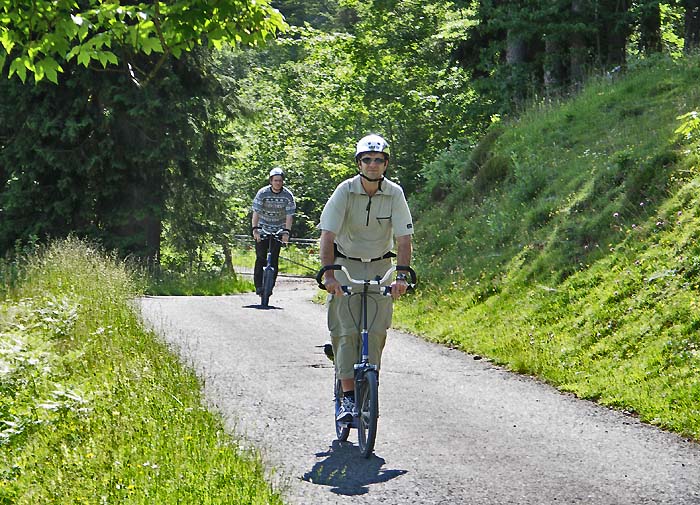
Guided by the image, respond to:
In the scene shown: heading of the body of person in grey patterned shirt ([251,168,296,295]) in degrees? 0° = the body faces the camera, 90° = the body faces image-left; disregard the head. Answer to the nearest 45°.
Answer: approximately 0°

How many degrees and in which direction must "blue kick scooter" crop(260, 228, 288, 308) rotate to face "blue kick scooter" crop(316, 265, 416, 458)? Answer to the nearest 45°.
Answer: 0° — it already faces it

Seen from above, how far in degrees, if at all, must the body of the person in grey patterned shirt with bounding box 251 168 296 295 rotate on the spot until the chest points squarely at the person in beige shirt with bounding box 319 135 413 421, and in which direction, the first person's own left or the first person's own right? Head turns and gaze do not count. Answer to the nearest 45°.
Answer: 0° — they already face them

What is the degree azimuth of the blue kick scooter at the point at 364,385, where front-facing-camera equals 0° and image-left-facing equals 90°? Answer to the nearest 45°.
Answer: approximately 0°

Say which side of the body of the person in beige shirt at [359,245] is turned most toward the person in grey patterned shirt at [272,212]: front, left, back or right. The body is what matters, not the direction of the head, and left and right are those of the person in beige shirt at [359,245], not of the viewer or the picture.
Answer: back

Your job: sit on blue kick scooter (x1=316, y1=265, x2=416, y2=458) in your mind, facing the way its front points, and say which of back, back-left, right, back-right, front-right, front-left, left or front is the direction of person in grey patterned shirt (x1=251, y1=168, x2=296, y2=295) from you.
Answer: back
